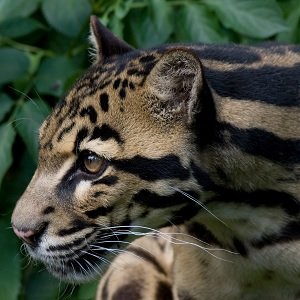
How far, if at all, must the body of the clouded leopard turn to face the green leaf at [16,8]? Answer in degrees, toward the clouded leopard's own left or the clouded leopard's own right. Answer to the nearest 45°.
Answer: approximately 90° to the clouded leopard's own right

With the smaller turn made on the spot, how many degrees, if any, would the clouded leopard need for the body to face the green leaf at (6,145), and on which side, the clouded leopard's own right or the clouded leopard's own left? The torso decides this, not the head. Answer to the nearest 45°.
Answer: approximately 45° to the clouded leopard's own right

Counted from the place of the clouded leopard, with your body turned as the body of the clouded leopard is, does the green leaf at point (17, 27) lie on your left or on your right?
on your right

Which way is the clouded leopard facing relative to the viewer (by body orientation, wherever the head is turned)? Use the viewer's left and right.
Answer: facing to the left of the viewer

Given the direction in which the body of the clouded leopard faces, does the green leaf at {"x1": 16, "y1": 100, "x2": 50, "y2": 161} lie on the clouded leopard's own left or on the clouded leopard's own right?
on the clouded leopard's own right

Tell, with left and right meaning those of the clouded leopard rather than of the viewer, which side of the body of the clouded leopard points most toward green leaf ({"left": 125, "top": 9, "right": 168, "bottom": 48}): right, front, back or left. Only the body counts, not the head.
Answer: right

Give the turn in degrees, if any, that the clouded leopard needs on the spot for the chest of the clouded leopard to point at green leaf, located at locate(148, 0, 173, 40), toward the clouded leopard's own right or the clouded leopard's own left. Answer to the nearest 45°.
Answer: approximately 90° to the clouded leopard's own right

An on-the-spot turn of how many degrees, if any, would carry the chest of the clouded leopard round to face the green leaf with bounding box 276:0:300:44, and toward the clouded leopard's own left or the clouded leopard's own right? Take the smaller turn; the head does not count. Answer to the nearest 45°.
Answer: approximately 135° to the clouded leopard's own right
